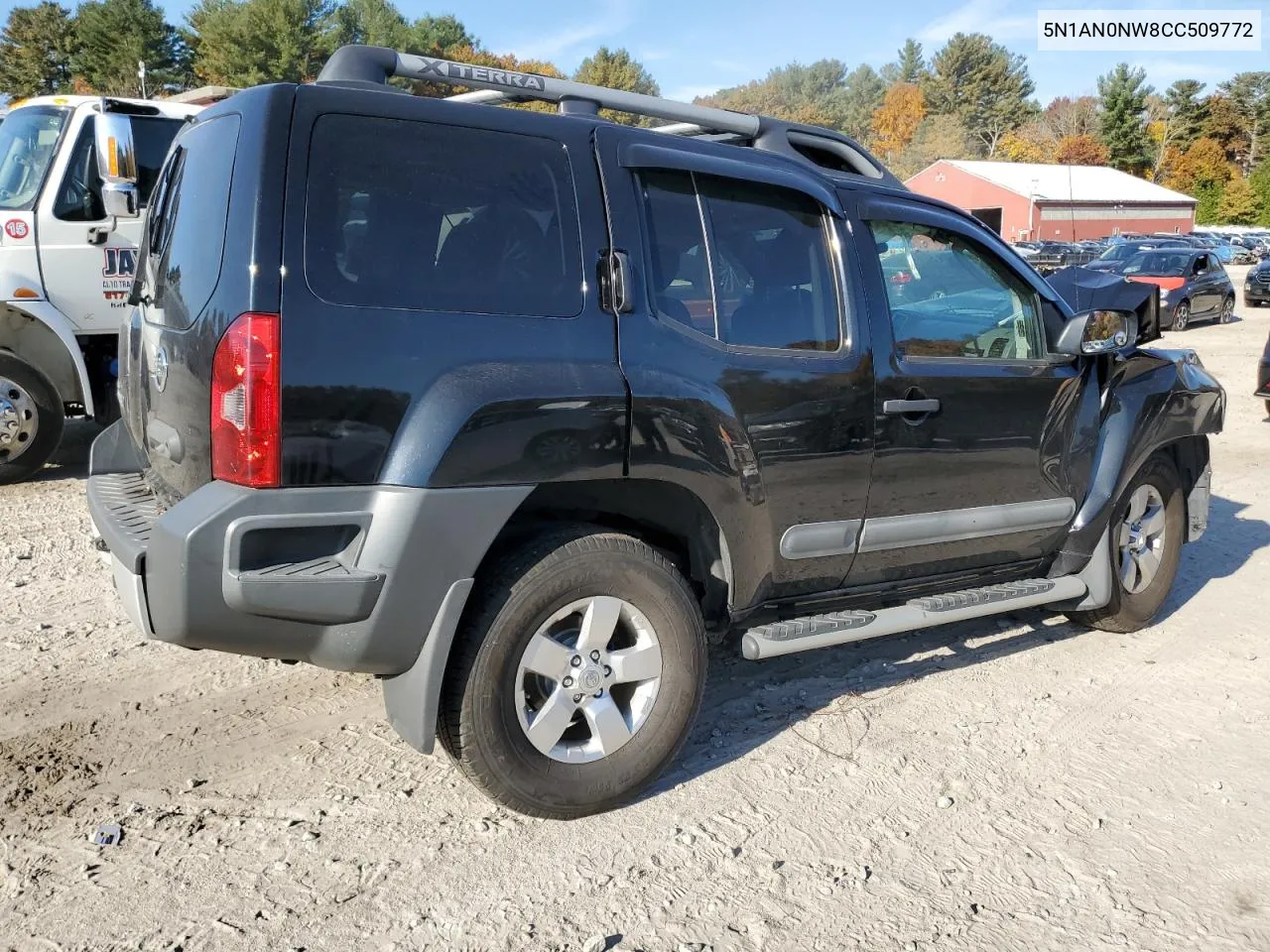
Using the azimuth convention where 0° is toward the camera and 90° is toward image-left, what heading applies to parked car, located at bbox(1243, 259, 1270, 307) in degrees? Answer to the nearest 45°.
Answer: approximately 45°

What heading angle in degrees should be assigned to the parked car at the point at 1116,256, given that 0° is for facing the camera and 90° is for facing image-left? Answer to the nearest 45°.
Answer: approximately 45°

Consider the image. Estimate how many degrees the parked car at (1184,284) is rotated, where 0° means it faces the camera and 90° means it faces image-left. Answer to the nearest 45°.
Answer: approximately 45°

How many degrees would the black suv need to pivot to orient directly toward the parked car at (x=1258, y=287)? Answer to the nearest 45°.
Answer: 0° — it already faces it

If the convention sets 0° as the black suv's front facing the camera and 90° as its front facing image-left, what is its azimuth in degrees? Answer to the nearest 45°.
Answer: approximately 225°

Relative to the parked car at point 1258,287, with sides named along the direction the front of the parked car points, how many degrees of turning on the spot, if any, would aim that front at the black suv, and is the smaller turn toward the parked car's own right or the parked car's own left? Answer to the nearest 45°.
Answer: approximately 45° to the parked car's own left

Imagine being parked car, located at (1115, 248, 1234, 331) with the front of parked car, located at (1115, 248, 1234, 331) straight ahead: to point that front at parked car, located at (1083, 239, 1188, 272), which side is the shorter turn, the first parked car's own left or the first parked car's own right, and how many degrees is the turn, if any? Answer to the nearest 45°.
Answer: approximately 90° to the first parked car's own right
